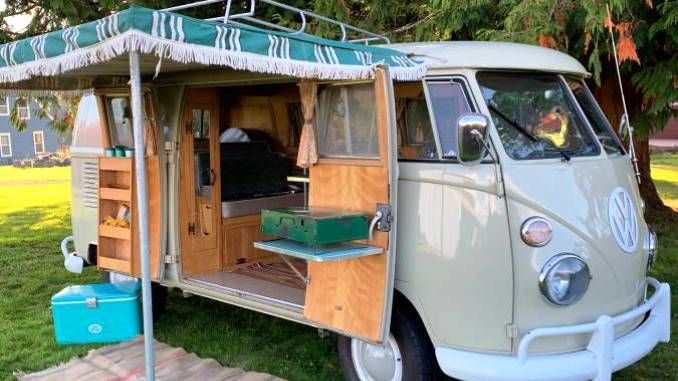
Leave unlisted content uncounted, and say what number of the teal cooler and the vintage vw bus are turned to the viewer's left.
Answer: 0

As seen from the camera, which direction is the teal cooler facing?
toward the camera

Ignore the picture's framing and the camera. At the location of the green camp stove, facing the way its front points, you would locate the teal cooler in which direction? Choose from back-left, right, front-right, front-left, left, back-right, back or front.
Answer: right

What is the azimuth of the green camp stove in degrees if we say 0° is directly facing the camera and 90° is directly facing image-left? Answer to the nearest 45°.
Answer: approximately 45°

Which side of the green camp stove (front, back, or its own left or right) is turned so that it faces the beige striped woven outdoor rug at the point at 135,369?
front

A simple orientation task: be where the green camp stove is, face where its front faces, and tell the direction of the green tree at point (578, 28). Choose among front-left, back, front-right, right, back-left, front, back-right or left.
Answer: back

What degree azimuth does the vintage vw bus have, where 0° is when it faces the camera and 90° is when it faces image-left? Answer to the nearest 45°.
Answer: approximately 315°

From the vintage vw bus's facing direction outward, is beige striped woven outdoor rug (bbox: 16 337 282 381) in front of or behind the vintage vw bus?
behind

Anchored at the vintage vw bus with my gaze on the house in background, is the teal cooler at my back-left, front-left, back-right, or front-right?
front-left

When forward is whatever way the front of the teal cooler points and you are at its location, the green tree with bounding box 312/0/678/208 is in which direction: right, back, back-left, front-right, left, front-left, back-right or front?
left

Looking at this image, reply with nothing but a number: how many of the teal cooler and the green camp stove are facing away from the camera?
0
